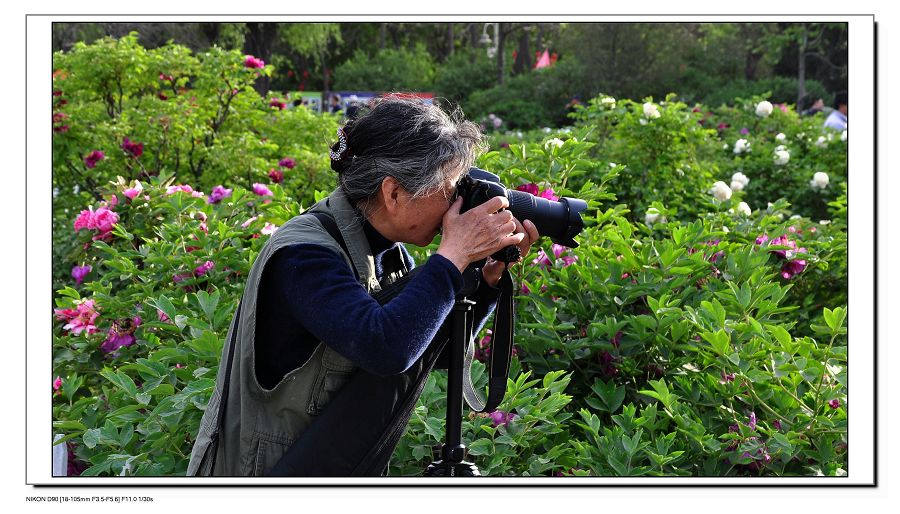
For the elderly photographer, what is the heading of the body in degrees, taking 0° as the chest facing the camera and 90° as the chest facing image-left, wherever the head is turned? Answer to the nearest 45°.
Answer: approximately 270°

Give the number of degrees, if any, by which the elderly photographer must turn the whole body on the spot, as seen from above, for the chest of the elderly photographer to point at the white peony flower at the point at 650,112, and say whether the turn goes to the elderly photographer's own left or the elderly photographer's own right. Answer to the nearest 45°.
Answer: approximately 45° to the elderly photographer's own left

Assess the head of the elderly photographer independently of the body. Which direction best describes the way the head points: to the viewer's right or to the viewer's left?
to the viewer's right

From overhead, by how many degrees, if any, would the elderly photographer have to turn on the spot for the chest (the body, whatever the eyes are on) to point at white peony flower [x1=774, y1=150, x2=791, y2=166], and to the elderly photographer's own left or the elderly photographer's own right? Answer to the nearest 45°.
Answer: approximately 45° to the elderly photographer's own left

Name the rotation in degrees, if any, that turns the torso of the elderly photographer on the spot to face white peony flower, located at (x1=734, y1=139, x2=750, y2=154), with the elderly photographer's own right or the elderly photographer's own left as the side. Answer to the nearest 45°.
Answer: approximately 45° to the elderly photographer's own left
